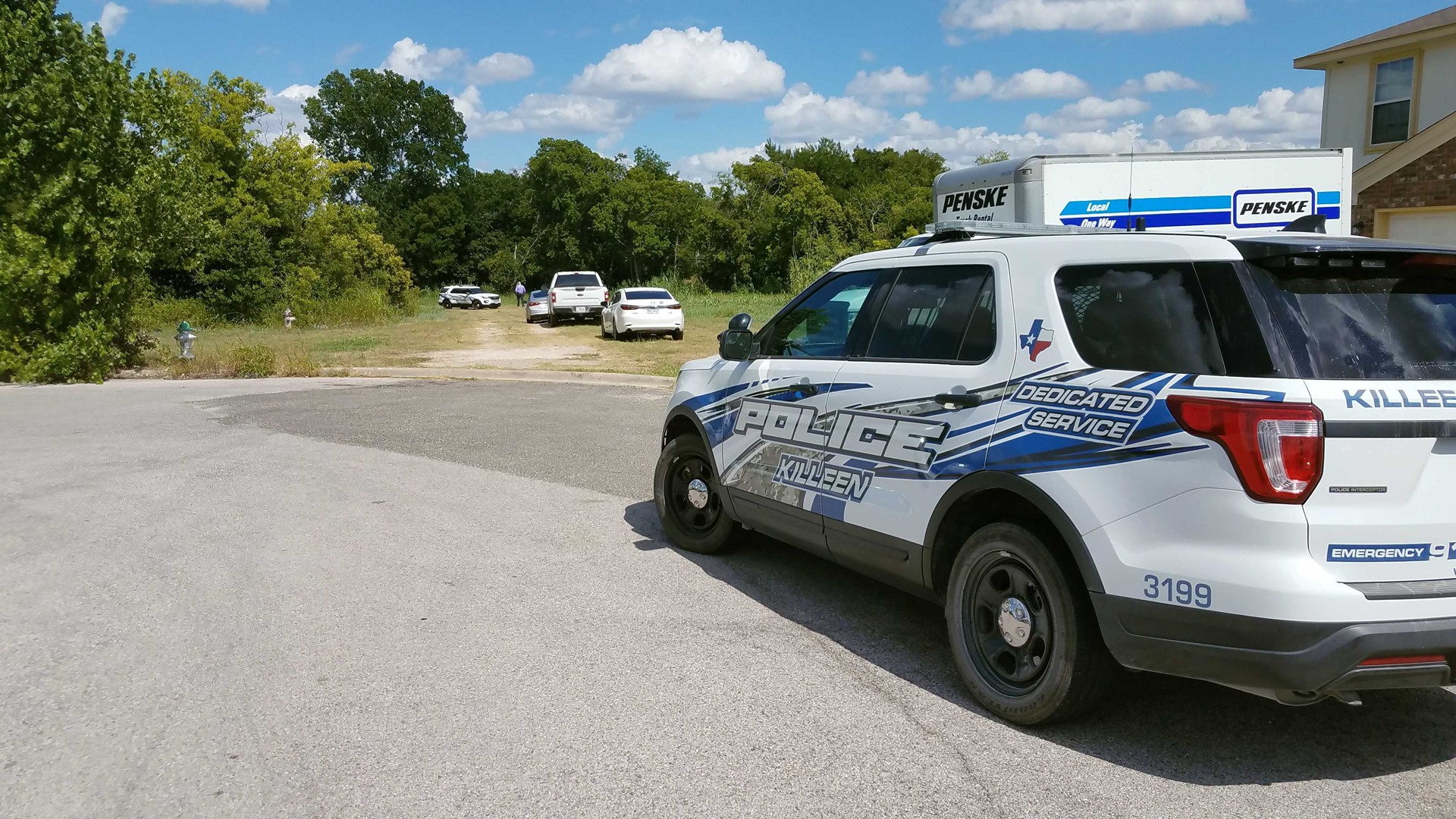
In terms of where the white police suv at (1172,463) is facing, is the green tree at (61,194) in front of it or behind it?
in front

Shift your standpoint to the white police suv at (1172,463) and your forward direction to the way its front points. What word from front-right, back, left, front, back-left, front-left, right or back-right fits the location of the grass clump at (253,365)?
front

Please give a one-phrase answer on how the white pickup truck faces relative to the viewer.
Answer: facing away from the viewer

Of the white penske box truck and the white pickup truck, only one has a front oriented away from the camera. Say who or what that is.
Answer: the white pickup truck

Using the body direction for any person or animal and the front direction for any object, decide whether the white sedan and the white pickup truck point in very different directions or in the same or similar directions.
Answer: same or similar directions

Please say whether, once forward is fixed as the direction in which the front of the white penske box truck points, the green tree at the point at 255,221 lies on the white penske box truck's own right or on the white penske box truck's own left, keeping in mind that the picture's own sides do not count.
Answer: on the white penske box truck's own right

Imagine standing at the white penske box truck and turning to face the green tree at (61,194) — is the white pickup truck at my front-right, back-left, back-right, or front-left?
front-right

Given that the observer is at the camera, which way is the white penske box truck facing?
facing the viewer and to the left of the viewer

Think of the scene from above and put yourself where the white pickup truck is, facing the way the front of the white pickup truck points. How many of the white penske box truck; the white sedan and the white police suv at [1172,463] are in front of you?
0

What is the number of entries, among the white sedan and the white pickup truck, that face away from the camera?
2

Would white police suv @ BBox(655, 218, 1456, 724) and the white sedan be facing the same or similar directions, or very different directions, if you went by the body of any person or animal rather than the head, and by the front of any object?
same or similar directions

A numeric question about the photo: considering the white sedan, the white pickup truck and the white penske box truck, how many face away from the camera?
2

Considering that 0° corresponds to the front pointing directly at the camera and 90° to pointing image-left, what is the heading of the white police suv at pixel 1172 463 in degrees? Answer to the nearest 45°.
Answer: approximately 135°

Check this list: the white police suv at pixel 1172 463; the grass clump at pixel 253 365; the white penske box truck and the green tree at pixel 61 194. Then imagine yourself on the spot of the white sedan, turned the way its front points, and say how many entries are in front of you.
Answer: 0

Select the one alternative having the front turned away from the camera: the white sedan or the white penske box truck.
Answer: the white sedan

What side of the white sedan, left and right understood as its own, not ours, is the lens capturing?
back

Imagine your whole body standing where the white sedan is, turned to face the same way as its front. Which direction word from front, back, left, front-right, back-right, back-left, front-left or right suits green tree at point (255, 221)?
front-left

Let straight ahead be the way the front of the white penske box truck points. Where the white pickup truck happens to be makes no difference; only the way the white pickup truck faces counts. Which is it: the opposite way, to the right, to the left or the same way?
to the right
